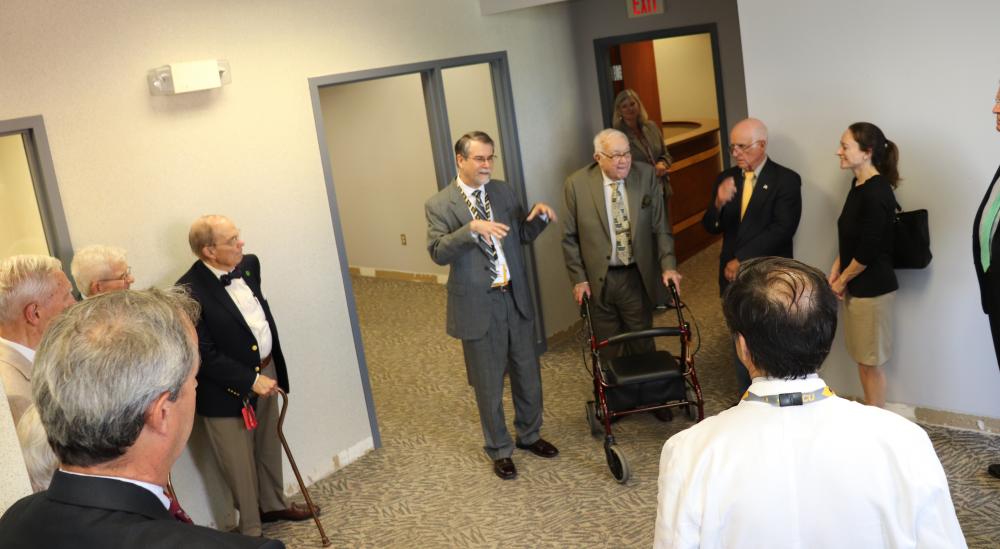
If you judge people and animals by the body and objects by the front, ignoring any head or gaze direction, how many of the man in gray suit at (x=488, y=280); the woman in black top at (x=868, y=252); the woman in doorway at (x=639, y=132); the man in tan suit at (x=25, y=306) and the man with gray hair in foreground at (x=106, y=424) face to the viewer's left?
1

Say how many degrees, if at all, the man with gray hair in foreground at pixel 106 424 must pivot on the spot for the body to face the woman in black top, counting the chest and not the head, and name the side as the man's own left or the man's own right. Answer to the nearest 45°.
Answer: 0° — they already face them

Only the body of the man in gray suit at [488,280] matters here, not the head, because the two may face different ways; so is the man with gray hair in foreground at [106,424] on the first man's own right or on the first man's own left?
on the first man's own right

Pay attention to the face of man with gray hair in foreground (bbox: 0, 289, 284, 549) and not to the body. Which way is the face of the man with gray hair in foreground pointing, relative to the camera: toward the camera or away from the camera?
away from the camera

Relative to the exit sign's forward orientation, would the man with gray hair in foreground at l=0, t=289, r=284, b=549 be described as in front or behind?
in front

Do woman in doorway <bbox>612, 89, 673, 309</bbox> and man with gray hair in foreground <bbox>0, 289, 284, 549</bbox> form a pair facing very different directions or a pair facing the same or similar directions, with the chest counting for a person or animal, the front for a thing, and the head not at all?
very different directions

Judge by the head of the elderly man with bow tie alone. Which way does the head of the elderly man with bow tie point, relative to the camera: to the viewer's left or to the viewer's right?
to the viewer's right

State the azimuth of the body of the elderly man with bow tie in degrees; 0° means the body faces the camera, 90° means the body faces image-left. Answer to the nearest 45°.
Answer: approximately 315°

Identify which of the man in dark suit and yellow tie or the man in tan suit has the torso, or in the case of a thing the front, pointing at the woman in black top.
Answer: the man in tan suit

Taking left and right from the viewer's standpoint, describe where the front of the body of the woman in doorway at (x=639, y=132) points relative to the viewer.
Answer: facing the viewer

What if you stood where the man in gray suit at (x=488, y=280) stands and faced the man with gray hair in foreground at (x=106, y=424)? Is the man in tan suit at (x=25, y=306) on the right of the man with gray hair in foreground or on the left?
right

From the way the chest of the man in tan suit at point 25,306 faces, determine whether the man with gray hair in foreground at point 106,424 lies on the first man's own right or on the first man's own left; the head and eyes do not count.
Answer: on the first man's own right

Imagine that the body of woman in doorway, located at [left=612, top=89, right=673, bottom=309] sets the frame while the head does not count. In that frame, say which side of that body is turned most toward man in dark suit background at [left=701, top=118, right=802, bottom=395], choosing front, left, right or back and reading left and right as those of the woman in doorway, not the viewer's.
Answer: front

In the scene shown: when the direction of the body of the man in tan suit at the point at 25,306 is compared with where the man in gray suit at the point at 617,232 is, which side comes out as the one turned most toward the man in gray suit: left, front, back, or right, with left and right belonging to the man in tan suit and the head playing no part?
front

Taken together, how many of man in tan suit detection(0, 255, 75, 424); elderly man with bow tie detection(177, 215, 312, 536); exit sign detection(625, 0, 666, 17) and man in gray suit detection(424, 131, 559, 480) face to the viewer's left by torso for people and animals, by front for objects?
0
